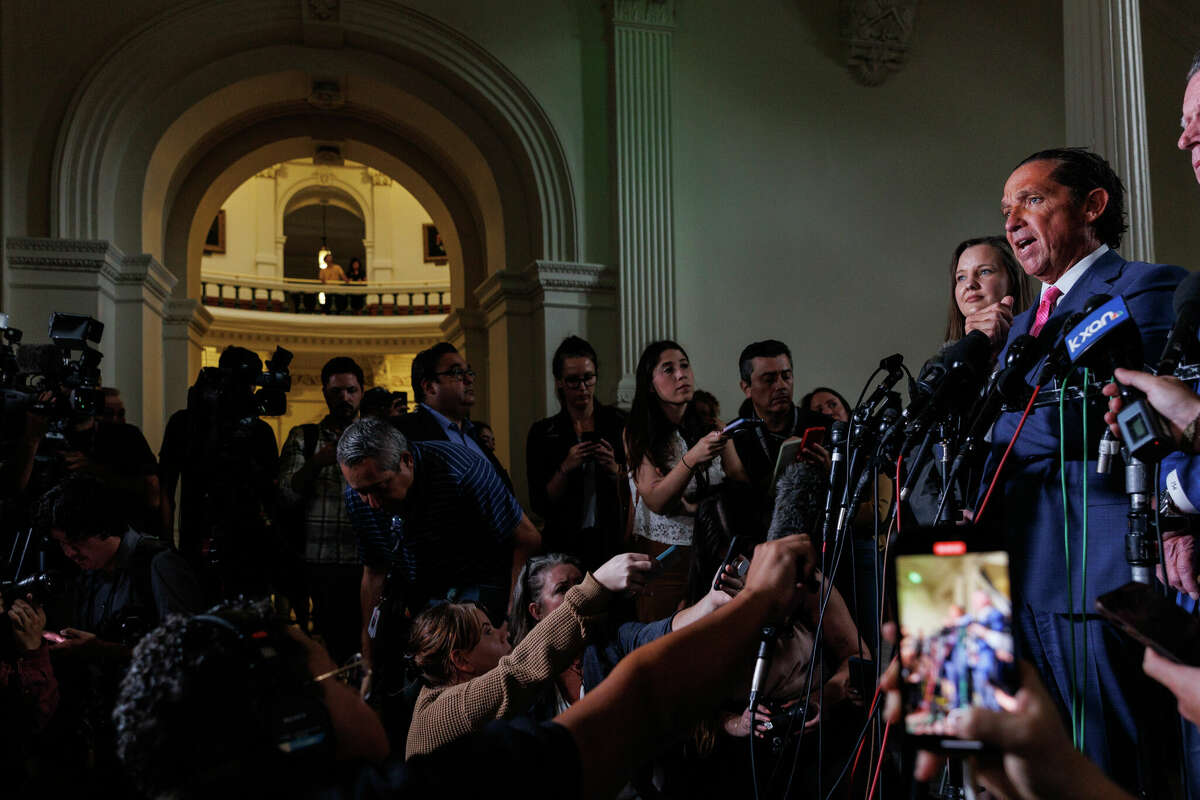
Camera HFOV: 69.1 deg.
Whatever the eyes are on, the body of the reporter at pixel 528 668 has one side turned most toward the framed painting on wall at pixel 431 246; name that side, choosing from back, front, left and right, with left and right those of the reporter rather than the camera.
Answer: left

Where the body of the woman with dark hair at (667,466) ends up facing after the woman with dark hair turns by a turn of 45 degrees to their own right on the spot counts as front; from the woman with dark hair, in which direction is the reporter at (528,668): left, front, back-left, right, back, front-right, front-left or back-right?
front

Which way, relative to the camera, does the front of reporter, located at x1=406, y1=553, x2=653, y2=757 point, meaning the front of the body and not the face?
to the viewer's right

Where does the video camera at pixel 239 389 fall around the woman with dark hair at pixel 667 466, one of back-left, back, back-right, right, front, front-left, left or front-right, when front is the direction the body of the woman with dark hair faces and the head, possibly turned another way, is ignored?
back-right

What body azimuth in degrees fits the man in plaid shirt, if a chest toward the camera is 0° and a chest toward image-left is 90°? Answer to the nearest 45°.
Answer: approximately 315°

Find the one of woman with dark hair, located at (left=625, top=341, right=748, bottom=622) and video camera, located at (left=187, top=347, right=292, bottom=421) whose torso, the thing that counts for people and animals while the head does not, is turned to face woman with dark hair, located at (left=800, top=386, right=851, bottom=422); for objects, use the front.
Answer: the video camera

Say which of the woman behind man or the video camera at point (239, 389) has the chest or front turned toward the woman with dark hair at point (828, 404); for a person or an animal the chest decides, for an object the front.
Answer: the video camera

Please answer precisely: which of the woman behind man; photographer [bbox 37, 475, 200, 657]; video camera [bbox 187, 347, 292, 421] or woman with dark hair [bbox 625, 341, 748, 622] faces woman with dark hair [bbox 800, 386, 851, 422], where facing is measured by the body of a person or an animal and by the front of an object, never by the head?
the video camera

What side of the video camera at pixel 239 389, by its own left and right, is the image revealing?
right
